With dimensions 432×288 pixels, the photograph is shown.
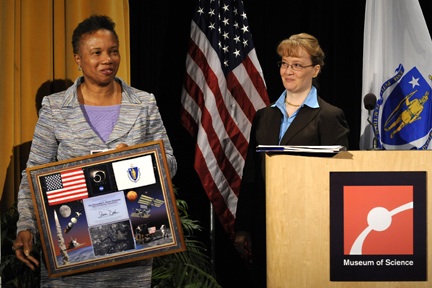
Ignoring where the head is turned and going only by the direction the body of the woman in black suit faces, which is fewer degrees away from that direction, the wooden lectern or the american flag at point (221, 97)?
the wooden lectern

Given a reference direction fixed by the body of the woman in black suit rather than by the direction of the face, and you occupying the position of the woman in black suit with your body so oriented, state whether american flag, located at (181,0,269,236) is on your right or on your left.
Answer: on your right

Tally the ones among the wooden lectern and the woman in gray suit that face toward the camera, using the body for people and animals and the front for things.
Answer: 2

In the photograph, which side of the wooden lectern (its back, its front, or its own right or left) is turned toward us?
front

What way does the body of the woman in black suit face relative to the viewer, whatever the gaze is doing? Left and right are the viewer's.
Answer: facing the viewer and to the left of the viewer

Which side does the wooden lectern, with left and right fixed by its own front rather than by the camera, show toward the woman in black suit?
back

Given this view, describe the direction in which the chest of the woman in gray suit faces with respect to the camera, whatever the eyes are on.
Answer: toward the camera

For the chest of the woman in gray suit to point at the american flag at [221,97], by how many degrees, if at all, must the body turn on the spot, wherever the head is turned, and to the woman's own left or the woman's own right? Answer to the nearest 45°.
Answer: approximately 135° to the woman's own left
